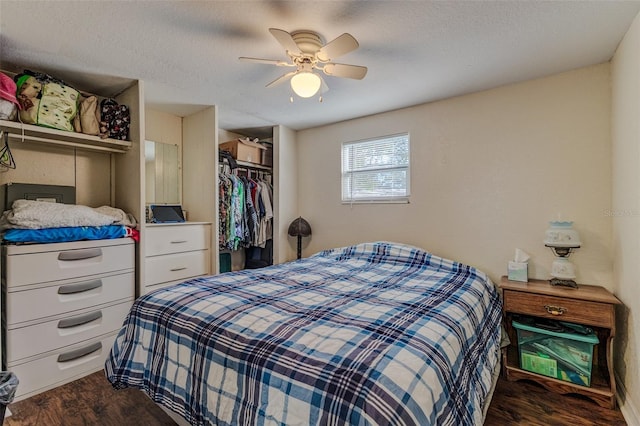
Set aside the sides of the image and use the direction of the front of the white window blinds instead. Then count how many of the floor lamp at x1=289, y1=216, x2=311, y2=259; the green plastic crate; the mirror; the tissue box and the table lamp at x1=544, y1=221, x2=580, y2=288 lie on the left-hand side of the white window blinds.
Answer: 3

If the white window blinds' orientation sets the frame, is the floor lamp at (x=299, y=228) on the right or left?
on its right

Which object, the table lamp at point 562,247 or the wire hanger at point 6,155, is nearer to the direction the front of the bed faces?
the wire hanger

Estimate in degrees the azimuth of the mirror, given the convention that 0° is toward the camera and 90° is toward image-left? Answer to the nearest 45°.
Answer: approximately 315°

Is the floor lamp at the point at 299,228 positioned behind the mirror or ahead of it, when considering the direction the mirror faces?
ahead

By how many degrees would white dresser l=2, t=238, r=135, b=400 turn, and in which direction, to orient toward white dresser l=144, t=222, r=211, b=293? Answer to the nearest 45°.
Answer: approximately 45° to its left

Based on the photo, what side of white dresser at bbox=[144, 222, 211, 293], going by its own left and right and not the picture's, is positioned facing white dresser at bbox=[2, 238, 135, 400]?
right
